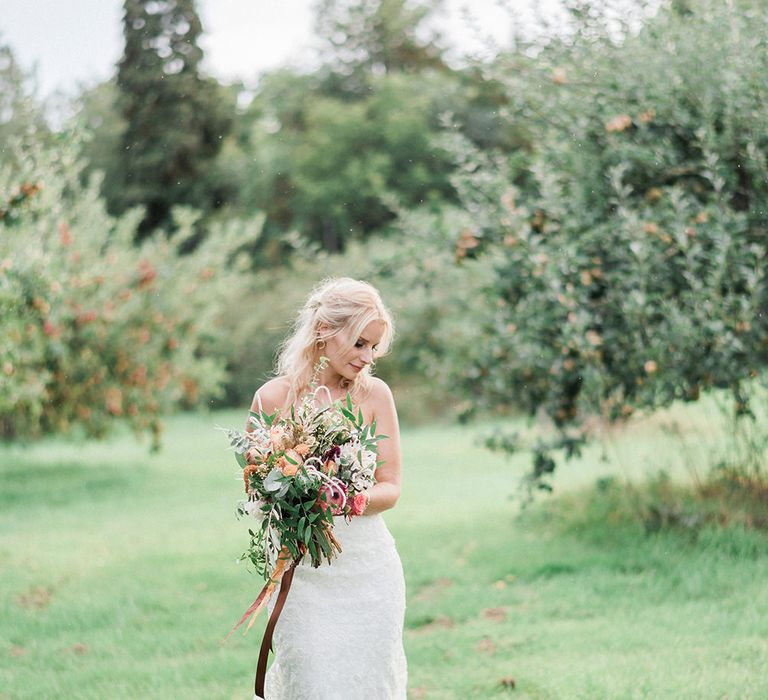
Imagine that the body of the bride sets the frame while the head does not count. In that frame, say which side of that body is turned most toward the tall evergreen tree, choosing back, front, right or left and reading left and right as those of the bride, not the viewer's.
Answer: back

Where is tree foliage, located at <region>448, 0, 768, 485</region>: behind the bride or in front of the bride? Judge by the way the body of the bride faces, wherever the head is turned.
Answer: behind

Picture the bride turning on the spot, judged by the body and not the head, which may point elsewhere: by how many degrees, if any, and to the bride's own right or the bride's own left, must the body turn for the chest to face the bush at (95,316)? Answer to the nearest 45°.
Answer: approximately 180°

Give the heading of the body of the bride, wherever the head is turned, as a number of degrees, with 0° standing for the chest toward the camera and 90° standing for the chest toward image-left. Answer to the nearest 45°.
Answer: approximately 0°
